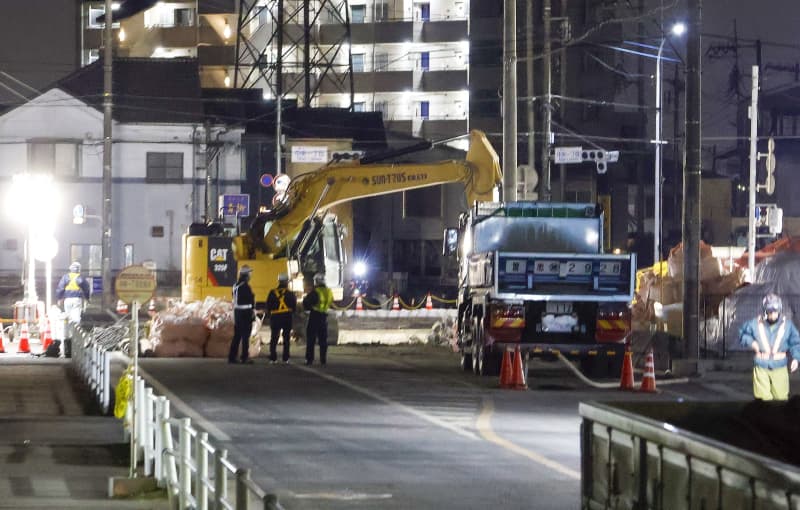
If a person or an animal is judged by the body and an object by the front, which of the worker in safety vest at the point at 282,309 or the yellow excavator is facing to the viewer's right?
the yellow excavator

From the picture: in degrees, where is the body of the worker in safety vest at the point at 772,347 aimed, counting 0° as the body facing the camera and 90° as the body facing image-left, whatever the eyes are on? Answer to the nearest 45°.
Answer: approximately 0°

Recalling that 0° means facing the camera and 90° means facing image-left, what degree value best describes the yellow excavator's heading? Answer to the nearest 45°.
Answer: approximately 270°

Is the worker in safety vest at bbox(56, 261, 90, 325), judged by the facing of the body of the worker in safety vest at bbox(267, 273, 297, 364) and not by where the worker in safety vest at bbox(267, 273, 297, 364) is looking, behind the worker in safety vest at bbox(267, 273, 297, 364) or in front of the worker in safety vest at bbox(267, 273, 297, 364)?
in front

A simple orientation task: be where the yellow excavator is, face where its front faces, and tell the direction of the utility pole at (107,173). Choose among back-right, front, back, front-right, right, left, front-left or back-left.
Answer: back-left

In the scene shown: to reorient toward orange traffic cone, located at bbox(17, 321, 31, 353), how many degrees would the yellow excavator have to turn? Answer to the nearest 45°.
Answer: approximately 180°

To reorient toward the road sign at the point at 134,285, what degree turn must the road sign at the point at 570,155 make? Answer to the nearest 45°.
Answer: approximately 45° to its right

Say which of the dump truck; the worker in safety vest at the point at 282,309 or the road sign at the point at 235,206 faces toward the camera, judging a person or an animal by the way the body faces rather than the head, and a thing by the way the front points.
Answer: the road sign

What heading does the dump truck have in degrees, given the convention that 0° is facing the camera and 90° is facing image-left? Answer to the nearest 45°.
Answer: approximately 180°

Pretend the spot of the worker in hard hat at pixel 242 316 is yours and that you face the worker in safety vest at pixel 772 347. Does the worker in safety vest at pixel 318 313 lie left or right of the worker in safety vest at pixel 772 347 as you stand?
left

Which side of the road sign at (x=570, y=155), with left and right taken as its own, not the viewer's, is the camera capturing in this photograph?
front

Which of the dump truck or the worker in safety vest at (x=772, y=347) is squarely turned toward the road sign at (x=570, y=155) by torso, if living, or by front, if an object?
the dump truck

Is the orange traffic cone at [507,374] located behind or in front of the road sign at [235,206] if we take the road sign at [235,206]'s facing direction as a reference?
in front

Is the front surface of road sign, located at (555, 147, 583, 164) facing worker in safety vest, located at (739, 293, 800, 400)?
yes

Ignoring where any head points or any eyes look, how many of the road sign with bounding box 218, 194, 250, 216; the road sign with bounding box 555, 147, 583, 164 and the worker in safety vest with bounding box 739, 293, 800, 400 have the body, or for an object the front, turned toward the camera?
3

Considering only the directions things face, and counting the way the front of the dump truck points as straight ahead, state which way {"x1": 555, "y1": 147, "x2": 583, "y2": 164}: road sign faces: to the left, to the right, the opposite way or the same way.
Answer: the opposite way

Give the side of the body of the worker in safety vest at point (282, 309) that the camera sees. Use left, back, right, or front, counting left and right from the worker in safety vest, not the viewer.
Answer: back
